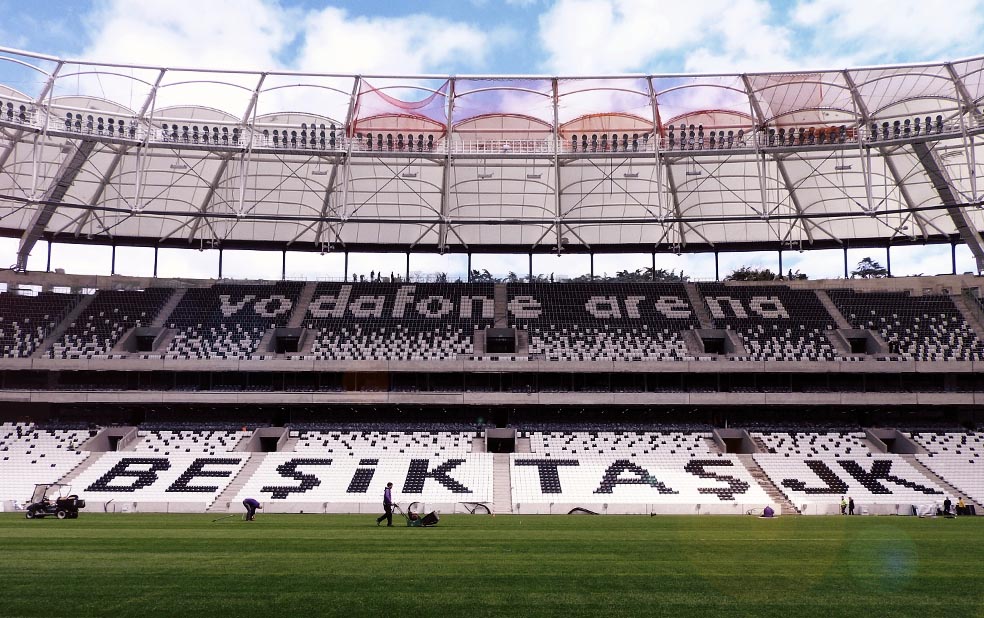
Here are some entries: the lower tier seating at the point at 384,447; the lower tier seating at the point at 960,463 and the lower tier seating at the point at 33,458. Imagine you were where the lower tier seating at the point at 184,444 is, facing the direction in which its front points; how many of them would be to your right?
1

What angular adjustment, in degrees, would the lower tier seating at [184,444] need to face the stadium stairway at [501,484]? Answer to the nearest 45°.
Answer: approximately 45° to its left

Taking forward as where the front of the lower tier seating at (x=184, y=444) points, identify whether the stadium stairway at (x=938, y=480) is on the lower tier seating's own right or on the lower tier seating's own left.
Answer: on the lower tier seating's own left

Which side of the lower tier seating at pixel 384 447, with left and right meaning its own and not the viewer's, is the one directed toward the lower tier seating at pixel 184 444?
right

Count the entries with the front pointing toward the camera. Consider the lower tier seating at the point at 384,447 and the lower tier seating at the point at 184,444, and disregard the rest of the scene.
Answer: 2

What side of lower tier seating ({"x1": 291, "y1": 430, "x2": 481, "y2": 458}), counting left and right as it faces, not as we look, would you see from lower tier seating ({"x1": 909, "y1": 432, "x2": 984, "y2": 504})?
left

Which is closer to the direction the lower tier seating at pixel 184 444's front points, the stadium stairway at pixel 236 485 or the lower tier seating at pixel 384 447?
the stadium stairway

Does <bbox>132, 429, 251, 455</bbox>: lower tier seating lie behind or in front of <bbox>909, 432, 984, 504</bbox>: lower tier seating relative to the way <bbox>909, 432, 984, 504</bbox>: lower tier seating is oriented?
in front

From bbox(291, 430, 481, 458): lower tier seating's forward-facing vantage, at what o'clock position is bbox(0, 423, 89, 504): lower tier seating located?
bbox(0, 423, 89, 504): lower tier seating is roughly at 3 o'clock from bbox(291, 430, 481, 458): lower tier seating.

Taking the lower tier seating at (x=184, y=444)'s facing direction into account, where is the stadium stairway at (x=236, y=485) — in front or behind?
in front

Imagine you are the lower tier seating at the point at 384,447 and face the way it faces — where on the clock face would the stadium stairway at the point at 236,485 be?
The stadium stairway is roughly at 2 o'clock from the lower tier seating.
